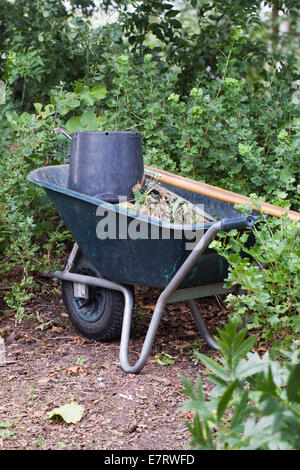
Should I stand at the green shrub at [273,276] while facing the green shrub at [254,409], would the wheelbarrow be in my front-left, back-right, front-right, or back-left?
back-right

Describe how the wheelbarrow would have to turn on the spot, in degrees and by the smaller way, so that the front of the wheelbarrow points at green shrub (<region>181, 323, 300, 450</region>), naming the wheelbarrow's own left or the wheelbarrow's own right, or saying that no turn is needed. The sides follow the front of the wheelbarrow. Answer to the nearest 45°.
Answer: approximately 135° to the wheelbarrow's own left

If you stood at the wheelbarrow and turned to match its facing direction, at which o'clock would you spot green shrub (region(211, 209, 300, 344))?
The green shrub is roughly at 6 o'clock from the wheelbarrow.

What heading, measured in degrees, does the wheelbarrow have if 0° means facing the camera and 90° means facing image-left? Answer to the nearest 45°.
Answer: approximately 135°
